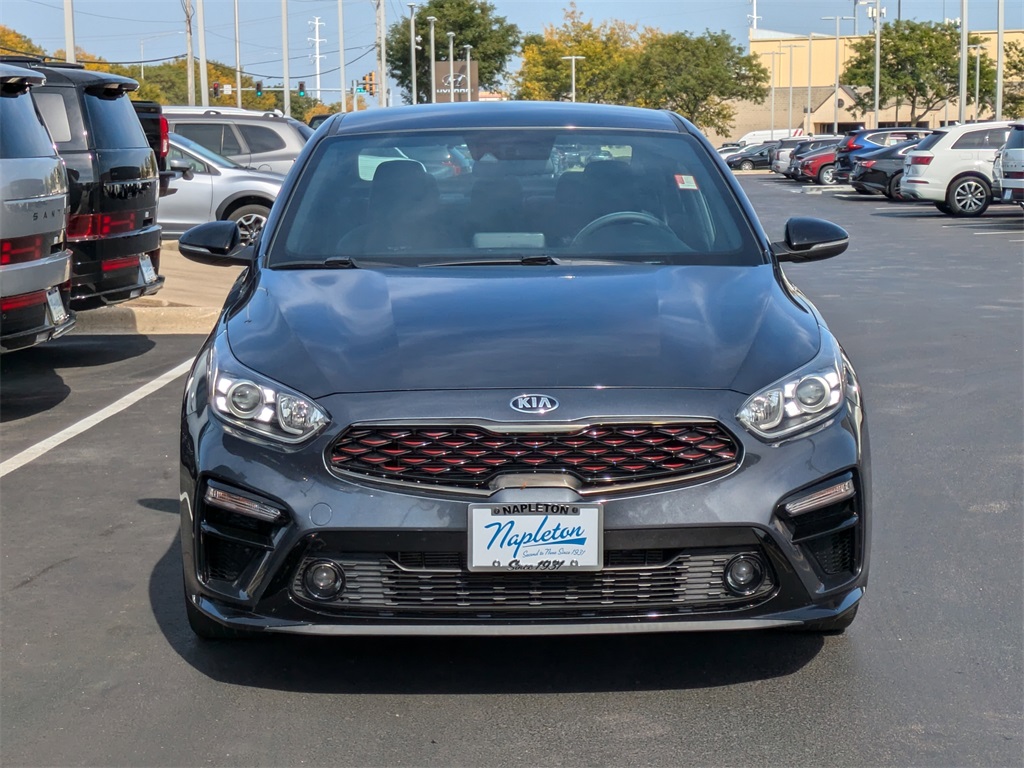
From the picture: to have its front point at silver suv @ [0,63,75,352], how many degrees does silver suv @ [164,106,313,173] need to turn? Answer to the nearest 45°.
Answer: approximately 90° to its left

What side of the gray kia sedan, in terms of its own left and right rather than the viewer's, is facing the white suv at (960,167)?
back

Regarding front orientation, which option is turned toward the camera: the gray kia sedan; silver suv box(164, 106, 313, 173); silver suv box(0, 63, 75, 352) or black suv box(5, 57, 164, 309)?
the gray kia sedan

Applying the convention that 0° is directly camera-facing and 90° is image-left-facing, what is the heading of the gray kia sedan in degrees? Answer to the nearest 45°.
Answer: approximately 0°

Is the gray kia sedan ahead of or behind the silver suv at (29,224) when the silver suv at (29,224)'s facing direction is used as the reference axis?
behind

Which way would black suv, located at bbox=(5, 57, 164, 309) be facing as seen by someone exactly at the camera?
facing away from the viewer and to the left of the viewer

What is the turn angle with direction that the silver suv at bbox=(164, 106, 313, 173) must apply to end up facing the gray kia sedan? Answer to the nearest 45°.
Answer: approximately 90° to its left

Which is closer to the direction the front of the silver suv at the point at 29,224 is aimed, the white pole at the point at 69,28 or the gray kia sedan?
the white pole

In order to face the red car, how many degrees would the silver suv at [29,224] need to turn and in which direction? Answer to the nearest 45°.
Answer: approximately 90° to its right

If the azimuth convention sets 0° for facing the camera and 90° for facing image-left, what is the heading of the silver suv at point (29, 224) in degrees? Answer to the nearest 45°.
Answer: approximately 135°

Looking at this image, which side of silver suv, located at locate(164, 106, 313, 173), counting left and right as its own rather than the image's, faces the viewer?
left
